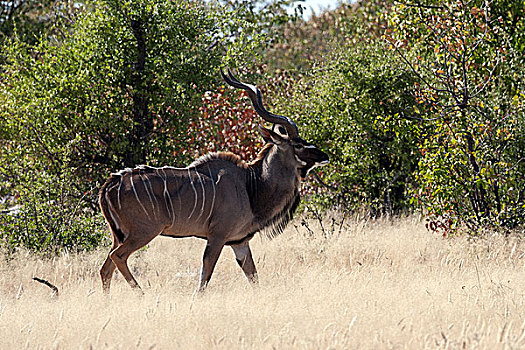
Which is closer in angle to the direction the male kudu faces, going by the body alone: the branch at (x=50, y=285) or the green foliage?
the green foliage

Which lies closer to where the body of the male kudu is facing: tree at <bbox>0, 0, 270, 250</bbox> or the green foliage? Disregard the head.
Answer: the green foliage

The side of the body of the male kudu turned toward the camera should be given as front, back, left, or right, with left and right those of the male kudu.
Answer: right

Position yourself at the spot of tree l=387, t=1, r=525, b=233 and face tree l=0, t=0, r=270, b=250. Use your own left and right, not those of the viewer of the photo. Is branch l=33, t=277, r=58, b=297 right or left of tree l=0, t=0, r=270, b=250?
left

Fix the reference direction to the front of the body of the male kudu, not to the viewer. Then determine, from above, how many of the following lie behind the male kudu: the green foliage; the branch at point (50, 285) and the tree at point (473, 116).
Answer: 1

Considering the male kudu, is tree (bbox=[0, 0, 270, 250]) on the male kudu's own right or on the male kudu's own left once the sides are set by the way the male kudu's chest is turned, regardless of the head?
on the male kudu's own left

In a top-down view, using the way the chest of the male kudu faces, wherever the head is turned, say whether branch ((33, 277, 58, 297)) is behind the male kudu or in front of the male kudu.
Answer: behind
